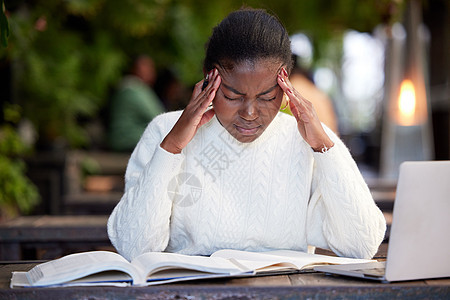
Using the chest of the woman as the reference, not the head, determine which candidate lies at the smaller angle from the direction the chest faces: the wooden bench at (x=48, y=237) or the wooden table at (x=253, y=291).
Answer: the wooden table

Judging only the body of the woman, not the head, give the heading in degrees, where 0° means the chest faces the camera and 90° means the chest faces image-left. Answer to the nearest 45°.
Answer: approximately 0°

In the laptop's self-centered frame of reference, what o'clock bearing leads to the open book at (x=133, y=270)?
The open book is roughly at 10 o'clock from the laptop.

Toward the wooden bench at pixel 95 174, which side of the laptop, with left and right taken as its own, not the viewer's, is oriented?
front

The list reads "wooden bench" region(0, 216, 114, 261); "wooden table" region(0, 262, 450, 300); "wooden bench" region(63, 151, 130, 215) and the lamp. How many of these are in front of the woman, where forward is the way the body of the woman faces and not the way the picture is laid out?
1

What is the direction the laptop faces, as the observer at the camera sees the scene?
facing away from the viewer and to the left of the viewer

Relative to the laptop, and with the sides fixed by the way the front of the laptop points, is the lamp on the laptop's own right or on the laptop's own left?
on the laptop's own right

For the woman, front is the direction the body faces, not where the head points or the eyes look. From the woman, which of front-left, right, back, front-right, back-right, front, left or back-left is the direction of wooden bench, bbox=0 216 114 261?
back-right

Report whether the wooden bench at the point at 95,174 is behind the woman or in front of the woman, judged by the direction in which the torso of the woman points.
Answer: behind

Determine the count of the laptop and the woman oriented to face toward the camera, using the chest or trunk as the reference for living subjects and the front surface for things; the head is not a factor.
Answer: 1

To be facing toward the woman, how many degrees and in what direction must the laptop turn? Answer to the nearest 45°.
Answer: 0° — it already faces them
